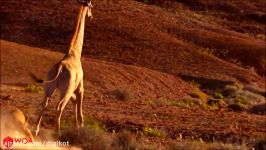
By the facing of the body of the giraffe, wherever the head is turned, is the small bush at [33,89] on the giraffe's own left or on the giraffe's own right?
on the giraffe's own left

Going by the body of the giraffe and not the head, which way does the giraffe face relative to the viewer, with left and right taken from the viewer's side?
facing away from the viewer and to the right of the viewer
